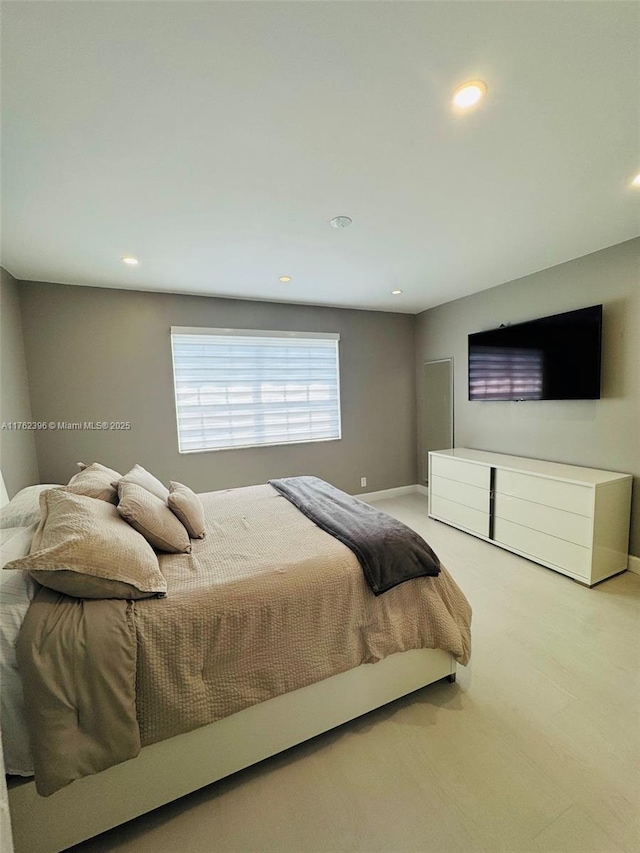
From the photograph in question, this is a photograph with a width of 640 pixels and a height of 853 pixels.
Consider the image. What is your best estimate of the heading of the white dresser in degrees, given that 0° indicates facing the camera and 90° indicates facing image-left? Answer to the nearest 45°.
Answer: approximately 45°

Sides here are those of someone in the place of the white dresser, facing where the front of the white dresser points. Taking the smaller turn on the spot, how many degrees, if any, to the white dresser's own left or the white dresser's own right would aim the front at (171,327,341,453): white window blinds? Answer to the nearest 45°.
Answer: approximately 45° to the white dresser's own right

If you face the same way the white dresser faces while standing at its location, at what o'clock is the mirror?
The mirror is roughly at 3 o'clock from the white dresser.

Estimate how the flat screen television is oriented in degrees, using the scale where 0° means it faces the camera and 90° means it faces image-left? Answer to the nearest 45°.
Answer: approximately 45°

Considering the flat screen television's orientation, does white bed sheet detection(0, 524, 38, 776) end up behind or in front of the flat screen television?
in front

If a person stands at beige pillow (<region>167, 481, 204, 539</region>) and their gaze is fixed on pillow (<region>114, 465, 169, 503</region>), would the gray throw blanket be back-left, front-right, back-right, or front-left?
back-right

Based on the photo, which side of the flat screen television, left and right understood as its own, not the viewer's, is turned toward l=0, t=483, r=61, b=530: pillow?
front

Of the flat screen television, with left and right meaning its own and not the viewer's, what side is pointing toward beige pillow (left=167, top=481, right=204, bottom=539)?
front

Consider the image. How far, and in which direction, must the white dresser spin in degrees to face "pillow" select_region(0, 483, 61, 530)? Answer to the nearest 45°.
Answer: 0° — it already faces it

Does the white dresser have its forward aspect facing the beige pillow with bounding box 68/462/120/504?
yes

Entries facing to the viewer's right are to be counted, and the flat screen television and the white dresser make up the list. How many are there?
0

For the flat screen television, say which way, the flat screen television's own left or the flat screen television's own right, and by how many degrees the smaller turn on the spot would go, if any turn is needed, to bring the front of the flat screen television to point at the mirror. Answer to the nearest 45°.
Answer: approximately 90° to the flat screen television's own right
